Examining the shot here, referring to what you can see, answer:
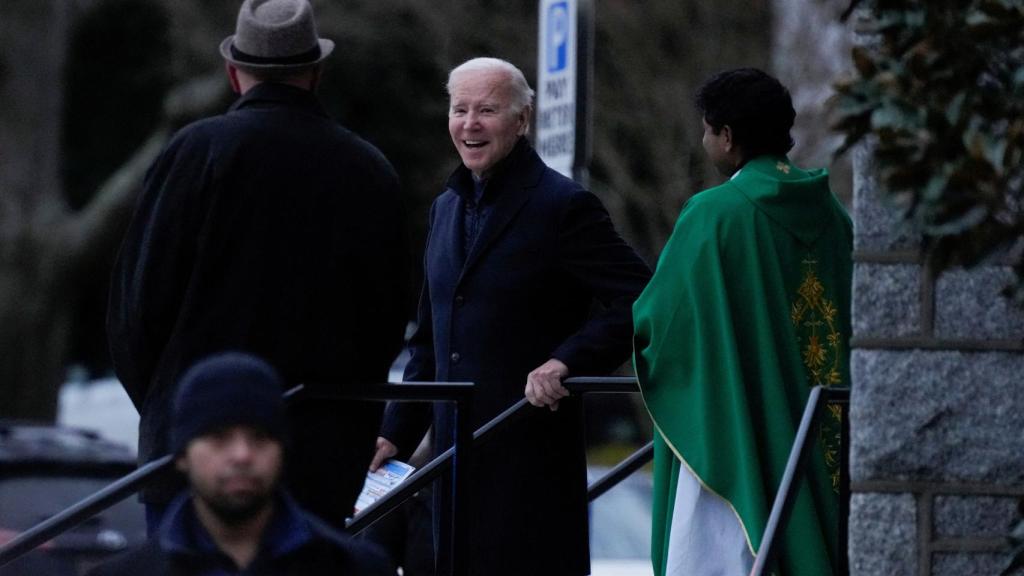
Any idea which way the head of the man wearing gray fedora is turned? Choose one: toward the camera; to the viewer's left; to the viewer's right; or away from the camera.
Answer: away from the camera

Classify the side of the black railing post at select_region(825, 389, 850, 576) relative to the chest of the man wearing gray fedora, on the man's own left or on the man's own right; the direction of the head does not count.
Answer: on the man's own right

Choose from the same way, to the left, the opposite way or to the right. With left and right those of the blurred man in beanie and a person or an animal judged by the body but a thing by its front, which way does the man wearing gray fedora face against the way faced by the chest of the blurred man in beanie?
the opposite way

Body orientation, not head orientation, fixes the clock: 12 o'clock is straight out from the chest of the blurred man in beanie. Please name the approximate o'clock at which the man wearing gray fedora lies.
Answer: The man wearing gray fedora is roughly at 6 o'clock from the blurred man in beanie.

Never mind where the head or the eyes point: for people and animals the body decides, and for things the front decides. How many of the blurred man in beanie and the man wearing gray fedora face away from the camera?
1

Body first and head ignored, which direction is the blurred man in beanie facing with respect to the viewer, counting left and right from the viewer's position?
facing the viewer

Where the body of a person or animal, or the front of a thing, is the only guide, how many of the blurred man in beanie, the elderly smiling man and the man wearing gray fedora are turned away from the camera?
1

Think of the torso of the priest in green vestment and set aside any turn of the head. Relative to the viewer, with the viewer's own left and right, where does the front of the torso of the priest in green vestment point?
facing away from the viewer and to the left of the viewer

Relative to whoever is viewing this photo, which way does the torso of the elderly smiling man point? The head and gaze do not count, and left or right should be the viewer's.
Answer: facing the viewer and to the left of the viewer

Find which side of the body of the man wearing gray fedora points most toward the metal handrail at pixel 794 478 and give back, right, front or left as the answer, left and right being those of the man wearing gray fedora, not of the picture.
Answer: right

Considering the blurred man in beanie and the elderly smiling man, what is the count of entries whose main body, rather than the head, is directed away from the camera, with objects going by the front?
0

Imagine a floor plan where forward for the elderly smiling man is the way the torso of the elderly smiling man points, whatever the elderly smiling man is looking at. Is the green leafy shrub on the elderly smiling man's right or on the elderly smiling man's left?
on the elderly smiling man's left

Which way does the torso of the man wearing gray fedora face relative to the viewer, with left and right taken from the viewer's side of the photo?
facing away from the viewer
